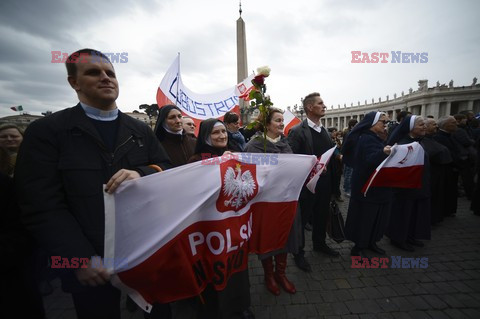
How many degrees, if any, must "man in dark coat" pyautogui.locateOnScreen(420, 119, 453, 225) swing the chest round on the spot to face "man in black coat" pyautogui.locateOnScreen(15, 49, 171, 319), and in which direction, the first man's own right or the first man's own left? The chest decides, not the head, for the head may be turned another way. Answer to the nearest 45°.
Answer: approximately 90° to the first man's own right

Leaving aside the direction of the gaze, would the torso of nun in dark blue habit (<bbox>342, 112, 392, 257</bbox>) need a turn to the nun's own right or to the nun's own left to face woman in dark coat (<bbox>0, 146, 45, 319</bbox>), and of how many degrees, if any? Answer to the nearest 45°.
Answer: approximately 135° to the nun's own right

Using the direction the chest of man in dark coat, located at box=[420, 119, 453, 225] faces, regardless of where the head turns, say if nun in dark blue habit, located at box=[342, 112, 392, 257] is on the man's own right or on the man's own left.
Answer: on the man's own right

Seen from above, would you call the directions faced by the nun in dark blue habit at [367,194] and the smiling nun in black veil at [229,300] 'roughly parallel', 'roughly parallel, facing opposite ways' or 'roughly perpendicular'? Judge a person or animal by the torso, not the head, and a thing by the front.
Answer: roughly parallel

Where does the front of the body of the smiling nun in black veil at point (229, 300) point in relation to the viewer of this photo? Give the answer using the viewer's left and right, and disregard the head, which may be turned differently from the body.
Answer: facing the viewer and to the right of the viewer

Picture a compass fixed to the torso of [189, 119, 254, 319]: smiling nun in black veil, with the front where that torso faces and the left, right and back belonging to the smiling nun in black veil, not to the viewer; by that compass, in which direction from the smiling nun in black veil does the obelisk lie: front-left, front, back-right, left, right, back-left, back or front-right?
back-left

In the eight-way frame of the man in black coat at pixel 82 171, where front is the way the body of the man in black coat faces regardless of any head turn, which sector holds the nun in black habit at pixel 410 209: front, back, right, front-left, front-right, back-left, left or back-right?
front-left

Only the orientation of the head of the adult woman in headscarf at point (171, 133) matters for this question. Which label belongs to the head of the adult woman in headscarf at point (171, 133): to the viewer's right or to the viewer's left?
to the viewer's right

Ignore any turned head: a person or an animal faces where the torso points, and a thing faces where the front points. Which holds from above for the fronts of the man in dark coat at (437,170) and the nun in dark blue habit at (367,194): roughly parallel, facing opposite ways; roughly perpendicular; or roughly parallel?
roughly parallel

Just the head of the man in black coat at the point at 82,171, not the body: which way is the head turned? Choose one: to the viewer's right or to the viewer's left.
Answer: to the viewer's right
